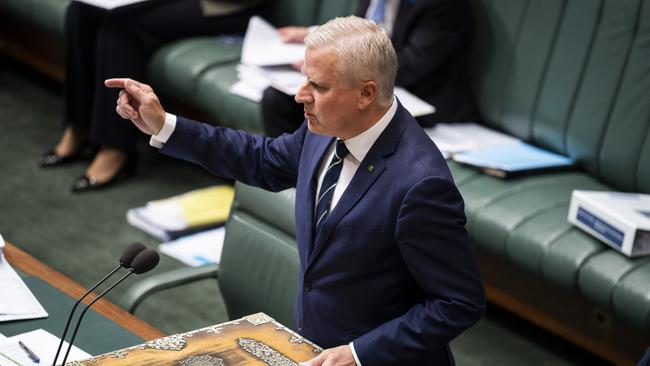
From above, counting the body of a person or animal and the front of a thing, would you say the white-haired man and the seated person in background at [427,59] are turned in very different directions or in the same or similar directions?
same or similar directions

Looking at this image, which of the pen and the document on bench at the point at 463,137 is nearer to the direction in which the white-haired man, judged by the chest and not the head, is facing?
the pen

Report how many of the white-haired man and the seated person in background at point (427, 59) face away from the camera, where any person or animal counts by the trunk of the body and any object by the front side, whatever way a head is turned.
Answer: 0

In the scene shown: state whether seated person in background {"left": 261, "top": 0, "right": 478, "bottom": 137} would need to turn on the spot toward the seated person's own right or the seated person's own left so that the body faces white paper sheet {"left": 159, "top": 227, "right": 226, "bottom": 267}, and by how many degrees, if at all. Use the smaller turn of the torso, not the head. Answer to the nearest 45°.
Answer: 0° — they already face it

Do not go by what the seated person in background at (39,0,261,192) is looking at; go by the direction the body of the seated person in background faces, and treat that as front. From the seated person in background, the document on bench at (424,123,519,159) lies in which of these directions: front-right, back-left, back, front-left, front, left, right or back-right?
left

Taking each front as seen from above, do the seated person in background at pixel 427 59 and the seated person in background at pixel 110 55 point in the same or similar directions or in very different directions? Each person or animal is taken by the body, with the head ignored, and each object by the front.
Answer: same or similar directions

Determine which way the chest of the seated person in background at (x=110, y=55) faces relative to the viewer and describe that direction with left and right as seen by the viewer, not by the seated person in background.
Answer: facing the viewer and to the left of the viewer

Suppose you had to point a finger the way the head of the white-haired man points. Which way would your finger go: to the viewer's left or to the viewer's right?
to the viewer's left

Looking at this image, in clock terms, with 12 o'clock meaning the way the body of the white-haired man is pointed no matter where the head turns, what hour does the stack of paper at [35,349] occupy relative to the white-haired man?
The stack of paper is roughly at 1 o'clock from the white-haired man.

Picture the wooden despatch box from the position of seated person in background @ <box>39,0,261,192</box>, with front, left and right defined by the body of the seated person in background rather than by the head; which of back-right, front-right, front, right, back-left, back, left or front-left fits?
front-left

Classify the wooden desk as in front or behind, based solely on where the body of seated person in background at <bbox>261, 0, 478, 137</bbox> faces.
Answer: in front
